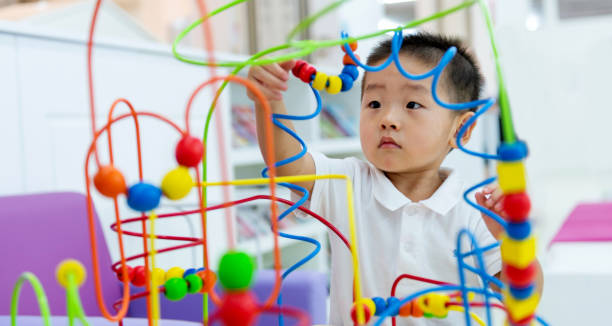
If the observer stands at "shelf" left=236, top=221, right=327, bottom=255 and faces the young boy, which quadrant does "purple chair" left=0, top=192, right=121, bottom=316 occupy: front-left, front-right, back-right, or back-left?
front-right

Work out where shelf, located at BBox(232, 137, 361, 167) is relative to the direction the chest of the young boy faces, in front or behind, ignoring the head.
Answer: behind

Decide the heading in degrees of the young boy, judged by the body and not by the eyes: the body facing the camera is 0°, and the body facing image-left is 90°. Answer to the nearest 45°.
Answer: approximately 0°

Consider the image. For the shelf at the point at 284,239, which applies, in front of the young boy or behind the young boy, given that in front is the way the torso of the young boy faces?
behind

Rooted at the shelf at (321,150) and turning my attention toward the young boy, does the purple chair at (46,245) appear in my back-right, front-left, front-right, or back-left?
front-right

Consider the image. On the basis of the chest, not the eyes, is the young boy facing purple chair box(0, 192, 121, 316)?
no
